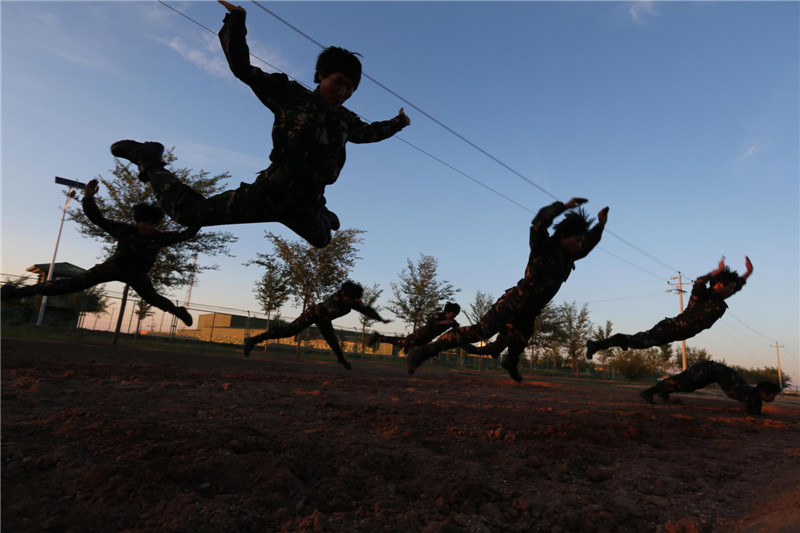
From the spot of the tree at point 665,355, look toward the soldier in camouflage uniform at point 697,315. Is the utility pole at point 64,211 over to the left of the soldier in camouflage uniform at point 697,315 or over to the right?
right

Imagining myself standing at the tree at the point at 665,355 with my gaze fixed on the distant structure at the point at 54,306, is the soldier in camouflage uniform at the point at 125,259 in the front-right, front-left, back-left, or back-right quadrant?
front-left

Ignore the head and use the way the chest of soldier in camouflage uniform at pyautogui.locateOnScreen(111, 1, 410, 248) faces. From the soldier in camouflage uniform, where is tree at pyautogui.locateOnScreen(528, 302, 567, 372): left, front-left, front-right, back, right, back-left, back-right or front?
left

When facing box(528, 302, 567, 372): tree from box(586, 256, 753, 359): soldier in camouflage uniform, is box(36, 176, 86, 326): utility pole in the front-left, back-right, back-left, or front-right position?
front-left

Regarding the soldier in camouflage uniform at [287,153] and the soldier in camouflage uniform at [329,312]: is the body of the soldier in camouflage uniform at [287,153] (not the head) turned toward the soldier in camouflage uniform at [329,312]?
no

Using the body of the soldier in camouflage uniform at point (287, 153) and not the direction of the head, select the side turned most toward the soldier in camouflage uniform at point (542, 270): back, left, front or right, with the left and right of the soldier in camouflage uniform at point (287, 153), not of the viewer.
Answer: left

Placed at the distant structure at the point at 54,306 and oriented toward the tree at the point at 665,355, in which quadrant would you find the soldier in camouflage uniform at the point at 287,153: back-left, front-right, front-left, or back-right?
front-right

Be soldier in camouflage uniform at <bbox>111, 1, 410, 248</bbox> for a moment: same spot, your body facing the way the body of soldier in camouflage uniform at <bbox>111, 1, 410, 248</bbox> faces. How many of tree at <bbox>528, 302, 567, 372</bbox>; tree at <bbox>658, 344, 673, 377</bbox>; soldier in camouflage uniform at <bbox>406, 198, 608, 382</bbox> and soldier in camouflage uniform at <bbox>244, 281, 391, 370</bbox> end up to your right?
0

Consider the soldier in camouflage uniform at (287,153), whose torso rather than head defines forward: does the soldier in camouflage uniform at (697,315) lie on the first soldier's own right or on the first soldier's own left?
on the first soldier's own left

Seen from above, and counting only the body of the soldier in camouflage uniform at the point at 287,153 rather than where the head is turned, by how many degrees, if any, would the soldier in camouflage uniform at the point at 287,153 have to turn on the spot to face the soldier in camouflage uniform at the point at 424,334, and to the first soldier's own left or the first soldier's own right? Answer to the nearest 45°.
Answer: approximately 90° to the first soldier's own left

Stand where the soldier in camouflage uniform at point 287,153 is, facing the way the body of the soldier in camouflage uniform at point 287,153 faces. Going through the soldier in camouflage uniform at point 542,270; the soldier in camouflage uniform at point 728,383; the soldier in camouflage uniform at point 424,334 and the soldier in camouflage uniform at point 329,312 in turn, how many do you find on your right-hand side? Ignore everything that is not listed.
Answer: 0

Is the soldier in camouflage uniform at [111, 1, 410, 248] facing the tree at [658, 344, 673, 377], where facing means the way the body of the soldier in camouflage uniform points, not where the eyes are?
no

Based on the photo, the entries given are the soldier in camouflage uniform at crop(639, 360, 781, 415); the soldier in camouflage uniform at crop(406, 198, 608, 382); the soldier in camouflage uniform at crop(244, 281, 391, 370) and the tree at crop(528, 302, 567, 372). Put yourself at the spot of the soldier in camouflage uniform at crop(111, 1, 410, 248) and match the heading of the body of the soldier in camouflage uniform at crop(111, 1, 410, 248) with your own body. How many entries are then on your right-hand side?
0

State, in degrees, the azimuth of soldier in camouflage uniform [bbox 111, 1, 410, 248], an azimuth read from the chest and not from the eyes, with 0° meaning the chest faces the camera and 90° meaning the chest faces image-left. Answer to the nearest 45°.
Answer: approximately 315°

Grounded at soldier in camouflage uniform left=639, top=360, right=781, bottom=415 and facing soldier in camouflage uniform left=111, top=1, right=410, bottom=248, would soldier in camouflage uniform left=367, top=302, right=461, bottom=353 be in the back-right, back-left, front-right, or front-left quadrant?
front-right

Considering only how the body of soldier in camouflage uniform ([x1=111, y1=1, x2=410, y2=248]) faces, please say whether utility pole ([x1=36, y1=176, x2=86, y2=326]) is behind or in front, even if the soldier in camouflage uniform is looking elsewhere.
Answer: behind
